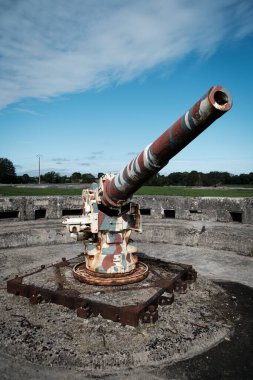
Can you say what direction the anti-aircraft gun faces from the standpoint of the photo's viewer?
facing the viewer and to the right of the viewer
